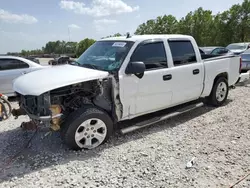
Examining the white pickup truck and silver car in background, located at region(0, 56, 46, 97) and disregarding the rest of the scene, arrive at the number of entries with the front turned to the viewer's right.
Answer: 0

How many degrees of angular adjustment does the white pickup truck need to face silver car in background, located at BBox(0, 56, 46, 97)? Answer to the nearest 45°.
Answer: approximately 90° to its right

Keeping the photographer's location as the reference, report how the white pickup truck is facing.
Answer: facing the viewer and to the left of the viewer

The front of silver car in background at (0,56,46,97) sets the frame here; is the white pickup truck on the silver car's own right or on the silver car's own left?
on the silver car's own left

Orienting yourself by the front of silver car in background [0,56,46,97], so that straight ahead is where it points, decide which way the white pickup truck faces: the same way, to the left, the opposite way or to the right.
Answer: the same way

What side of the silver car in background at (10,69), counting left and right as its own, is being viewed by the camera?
left
